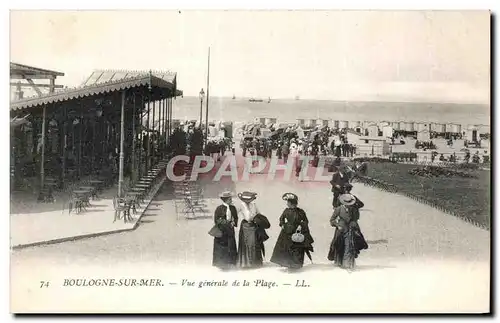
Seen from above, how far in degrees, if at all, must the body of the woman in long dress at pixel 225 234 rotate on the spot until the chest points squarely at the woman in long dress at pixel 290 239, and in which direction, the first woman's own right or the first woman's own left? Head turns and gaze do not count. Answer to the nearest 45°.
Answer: approximately 45° to the first woman's own left

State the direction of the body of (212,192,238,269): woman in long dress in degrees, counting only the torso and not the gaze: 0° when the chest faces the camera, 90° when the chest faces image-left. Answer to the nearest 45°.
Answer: approximately 315°

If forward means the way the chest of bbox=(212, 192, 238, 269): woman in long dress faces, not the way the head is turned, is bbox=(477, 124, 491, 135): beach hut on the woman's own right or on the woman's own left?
on the woman's own left

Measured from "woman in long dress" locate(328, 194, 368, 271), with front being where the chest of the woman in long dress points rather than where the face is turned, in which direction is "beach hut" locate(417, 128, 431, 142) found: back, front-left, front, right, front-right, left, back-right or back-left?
back-left

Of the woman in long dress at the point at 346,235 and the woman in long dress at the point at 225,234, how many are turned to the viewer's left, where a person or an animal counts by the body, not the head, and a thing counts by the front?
0

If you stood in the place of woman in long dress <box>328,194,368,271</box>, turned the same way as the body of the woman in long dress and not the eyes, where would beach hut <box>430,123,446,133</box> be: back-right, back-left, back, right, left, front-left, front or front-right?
back-left

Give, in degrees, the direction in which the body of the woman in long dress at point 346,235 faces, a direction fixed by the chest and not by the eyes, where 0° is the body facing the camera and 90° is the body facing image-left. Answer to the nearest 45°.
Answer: approximately 0°
